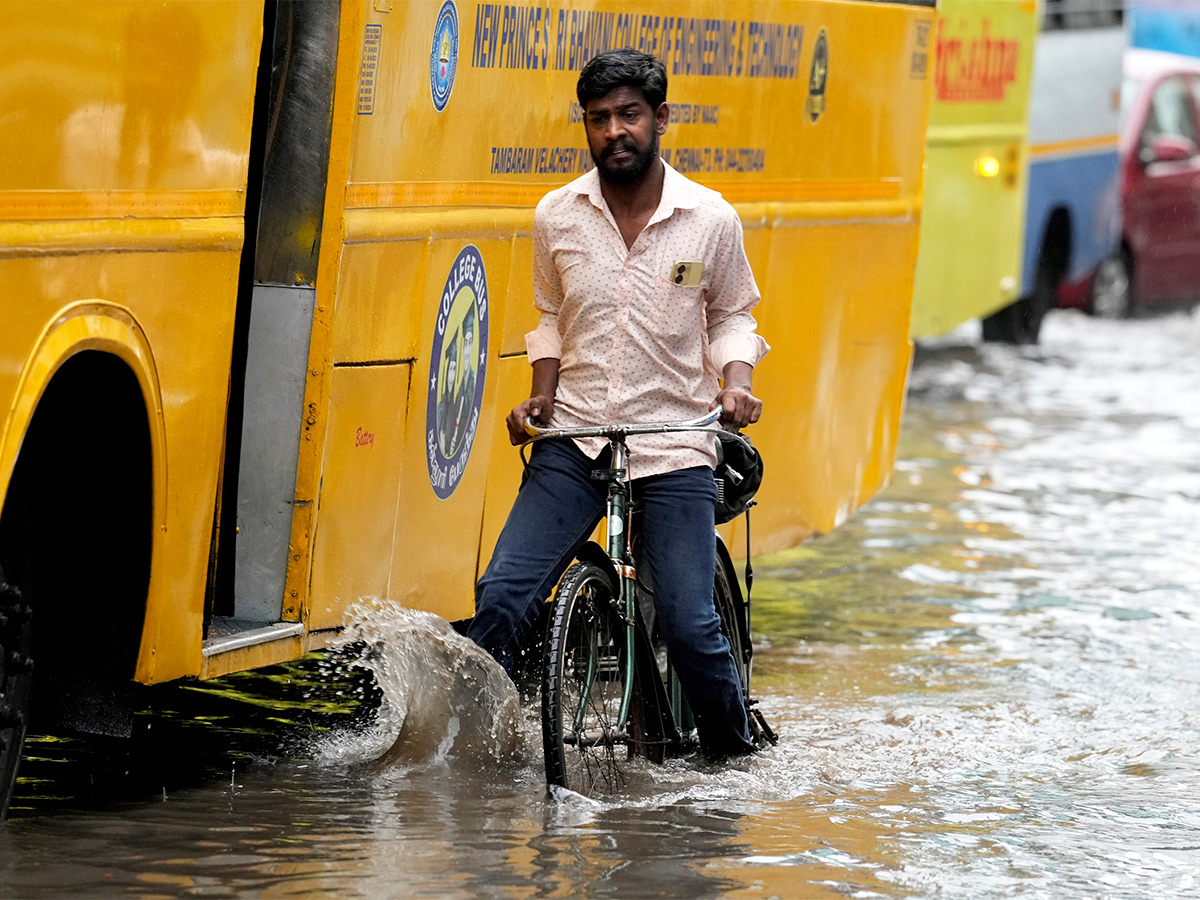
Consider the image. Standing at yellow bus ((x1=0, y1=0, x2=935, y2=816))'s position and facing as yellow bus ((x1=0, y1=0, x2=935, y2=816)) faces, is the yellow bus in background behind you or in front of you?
behind

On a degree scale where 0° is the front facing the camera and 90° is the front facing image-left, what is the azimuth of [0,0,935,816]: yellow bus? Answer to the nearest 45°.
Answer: approximately 45°

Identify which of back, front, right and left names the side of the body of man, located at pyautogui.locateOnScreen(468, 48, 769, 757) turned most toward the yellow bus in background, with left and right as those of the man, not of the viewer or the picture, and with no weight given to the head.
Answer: back

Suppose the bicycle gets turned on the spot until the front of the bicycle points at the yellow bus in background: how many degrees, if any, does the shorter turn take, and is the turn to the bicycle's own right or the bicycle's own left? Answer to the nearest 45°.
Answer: approximately 135° to the bicycle's own right

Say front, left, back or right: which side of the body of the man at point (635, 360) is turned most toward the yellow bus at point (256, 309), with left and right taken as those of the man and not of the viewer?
right

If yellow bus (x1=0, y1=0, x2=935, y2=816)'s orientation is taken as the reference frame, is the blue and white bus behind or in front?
behind
